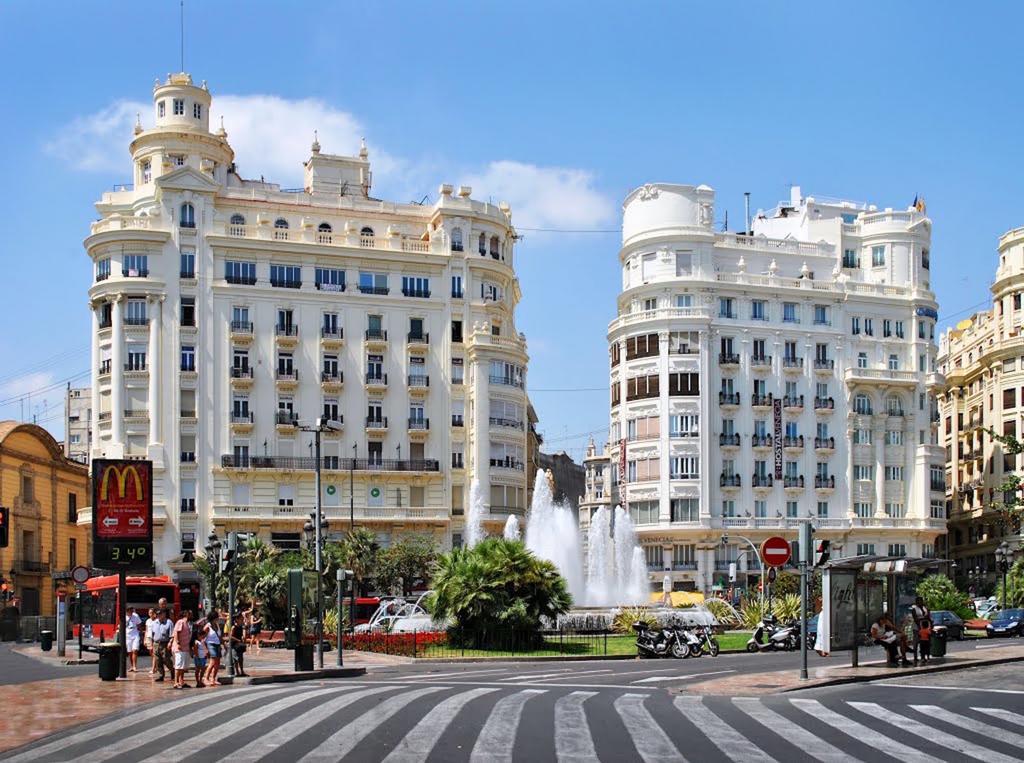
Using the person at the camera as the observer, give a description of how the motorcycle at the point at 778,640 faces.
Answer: facing to the left of the viewer

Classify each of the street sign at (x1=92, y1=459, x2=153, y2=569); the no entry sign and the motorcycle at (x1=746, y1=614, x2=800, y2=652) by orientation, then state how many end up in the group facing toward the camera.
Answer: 2

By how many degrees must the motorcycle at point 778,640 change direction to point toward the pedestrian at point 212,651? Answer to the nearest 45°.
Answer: approximately 45° to its left

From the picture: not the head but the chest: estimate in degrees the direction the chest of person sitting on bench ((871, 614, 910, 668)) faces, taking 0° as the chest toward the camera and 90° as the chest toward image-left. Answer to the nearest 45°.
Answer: approximately 315°

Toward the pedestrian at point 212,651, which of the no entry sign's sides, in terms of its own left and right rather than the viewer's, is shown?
right
